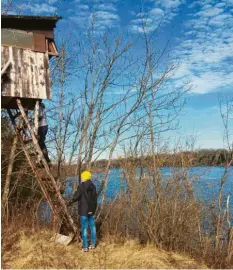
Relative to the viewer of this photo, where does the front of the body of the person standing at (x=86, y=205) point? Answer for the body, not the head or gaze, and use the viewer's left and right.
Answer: facing away from the viewer and to the left of the viewer
